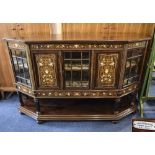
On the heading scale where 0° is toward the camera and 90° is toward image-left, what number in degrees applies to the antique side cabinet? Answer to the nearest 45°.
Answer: approximately 0°
